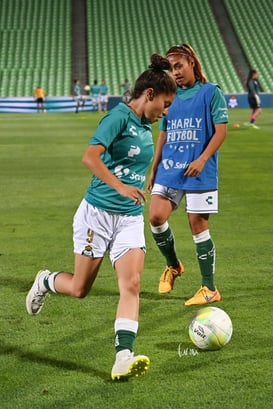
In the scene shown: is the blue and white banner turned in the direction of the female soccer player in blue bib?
yes

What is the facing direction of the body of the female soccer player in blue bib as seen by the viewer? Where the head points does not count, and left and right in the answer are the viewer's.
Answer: facing the viewer and to the left of the viewer

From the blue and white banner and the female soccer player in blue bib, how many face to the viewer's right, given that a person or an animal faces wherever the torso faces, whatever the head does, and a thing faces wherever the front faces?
0

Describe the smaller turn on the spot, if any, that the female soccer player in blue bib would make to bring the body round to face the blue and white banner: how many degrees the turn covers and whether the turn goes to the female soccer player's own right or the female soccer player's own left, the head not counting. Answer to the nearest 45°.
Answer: approximately 135° to the female soccer player's own right

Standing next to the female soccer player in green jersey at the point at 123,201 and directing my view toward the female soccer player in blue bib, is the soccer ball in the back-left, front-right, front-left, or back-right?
front-right

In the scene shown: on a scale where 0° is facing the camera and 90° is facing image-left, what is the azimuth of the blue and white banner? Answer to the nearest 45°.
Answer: approximately 0°

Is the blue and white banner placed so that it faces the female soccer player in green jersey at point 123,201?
yes

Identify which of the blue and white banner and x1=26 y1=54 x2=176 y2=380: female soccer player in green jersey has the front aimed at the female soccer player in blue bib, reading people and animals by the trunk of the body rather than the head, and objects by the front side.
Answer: the blue and white banner

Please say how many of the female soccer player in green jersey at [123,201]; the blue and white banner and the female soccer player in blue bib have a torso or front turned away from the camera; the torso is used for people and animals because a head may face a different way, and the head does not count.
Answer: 0

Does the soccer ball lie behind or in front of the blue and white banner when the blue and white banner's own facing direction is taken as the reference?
in front
